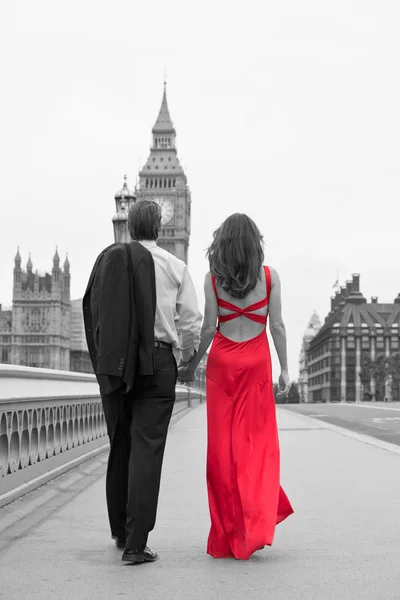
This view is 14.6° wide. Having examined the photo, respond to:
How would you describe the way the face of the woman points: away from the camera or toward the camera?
away from the camera

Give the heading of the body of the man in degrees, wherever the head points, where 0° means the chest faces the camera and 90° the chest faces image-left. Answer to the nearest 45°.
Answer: approximately 180°

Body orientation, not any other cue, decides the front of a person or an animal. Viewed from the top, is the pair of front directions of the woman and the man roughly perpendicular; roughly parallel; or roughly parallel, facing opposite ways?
roughly parallel

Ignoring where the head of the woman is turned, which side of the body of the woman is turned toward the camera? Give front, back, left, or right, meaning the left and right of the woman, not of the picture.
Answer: back

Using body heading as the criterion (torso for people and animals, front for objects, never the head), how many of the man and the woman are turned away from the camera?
2
